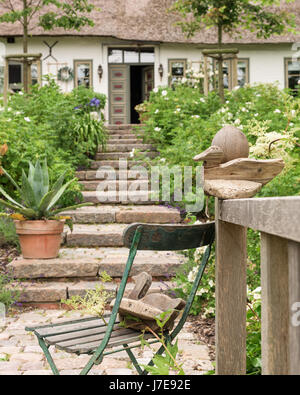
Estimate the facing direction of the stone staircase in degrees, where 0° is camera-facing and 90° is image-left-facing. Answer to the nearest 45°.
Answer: approximately 0°

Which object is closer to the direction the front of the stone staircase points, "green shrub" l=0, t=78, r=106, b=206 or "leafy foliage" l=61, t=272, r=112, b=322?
the leafy foliage

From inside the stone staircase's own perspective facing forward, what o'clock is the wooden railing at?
The wooden railing is roughly at 12 o'clock from the stone staircase.

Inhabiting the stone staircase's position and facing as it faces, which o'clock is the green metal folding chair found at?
The green metal folding chair is roughly at 12 o'clock from the stone staircase.

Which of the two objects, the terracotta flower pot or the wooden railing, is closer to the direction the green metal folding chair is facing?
the terracotta flower pot
